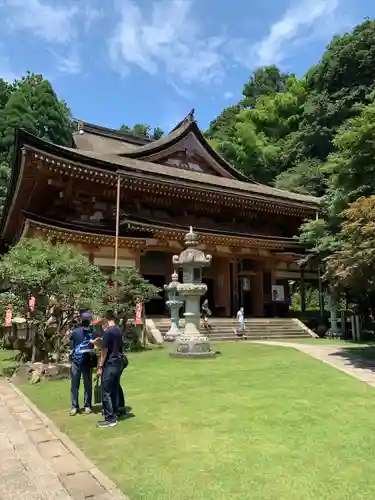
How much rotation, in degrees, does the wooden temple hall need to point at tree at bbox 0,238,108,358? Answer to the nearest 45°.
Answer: approximately 45° to its right

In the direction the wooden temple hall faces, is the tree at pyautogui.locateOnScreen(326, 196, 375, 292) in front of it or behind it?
in front

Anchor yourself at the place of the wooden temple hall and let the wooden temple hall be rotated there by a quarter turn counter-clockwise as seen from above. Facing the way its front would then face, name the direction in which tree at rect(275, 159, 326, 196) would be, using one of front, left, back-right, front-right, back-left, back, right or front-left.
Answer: front

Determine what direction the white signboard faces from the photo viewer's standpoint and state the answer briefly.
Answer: facing the viewer

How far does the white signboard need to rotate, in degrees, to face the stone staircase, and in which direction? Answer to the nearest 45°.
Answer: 0° — it already faces it

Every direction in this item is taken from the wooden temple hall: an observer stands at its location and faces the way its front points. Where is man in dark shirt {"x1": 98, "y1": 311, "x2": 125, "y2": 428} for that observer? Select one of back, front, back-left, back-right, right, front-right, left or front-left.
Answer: front-right

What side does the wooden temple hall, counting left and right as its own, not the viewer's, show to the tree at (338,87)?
left

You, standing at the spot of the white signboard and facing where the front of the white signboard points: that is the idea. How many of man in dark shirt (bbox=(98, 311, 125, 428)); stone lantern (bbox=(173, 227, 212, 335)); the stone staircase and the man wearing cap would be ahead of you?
4

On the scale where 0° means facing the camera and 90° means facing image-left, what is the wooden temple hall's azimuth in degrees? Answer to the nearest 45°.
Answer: approximately 315°

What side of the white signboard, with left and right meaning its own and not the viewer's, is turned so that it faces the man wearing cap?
front

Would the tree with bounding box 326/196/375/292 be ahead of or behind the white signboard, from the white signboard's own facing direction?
ahead
